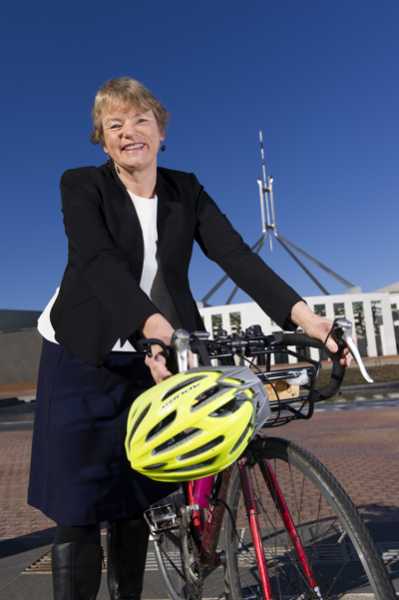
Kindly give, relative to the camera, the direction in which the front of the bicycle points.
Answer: facing the viewer and to the right of the viewer
